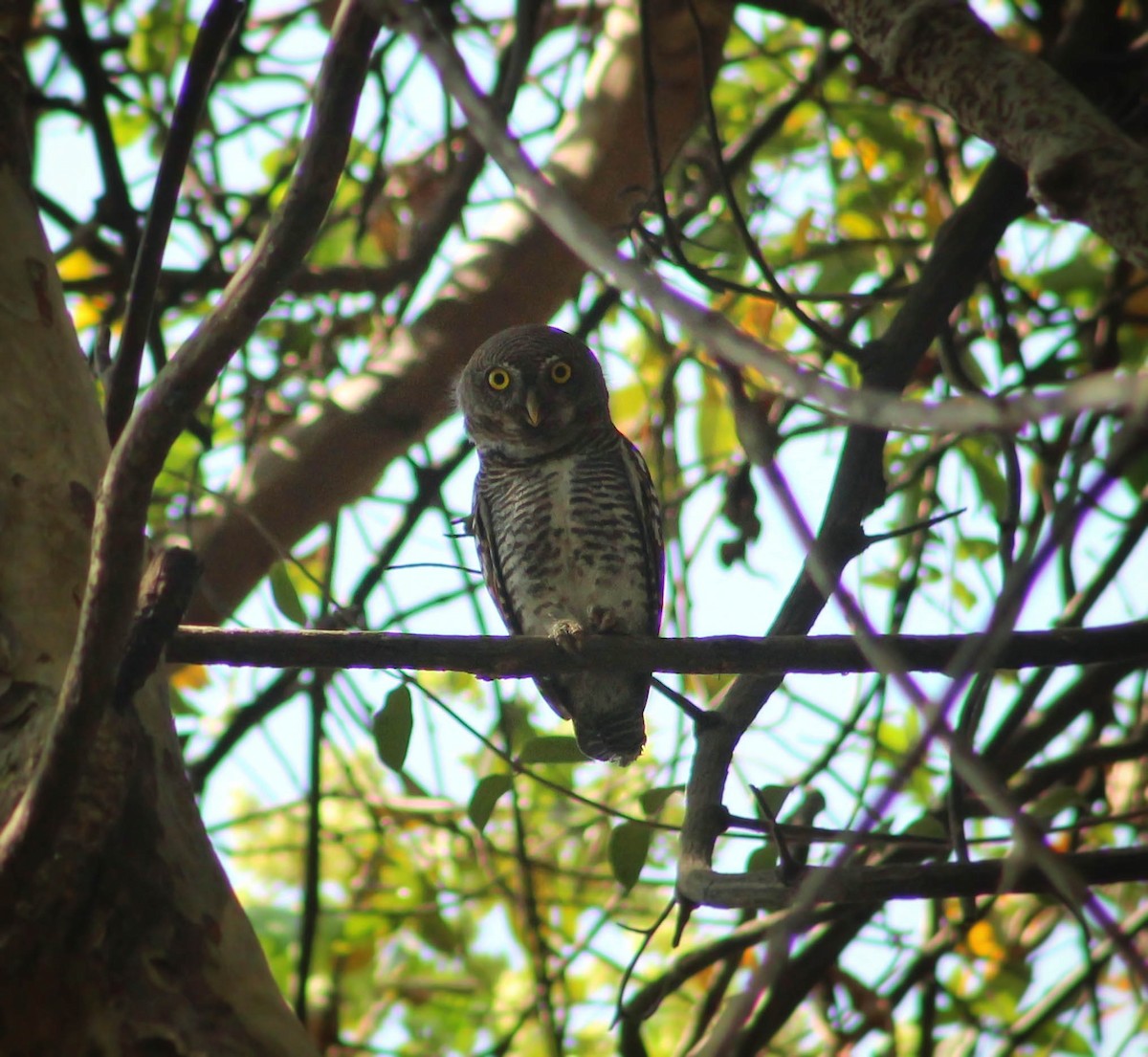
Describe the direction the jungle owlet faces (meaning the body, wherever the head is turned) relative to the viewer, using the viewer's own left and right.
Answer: facing the viewer

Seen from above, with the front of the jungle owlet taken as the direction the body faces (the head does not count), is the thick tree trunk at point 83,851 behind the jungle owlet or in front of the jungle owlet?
in front

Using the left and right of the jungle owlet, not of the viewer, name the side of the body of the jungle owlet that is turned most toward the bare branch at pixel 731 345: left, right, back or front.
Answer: front

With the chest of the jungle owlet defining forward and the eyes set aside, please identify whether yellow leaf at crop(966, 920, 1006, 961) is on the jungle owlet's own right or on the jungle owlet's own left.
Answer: on the jungle owlet's own left

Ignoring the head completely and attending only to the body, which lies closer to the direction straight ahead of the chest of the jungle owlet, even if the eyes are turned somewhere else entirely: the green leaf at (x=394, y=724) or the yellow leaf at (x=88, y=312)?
the green leaf

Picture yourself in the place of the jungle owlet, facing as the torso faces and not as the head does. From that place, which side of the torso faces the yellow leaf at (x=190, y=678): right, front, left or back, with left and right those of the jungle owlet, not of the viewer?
right
